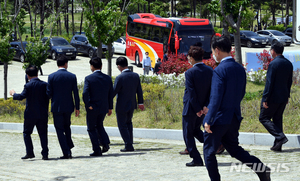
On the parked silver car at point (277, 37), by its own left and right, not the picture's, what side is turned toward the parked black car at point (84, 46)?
right

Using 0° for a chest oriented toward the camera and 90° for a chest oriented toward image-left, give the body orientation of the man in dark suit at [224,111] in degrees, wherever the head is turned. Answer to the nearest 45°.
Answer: approximately 135°

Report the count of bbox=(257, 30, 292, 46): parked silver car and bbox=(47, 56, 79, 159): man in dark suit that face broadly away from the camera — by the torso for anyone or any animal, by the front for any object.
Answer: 1

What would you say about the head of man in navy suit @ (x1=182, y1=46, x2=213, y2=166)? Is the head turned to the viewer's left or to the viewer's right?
to the viewer's left

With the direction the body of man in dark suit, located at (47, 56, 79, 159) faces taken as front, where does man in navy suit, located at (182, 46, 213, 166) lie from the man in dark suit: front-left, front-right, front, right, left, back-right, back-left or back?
back-right

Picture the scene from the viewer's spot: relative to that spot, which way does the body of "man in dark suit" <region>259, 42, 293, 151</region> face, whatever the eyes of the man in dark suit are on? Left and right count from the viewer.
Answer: facing away from the viewer and to the left of the viewer

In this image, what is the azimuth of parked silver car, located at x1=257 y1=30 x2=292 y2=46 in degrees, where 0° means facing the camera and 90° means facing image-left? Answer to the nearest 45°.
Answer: approximately 315°

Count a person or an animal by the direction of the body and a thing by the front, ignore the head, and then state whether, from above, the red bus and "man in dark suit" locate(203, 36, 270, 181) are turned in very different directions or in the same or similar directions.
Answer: very different directions

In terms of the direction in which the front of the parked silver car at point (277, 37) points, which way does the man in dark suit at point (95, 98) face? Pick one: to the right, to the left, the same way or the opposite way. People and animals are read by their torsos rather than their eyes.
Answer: the opposite way

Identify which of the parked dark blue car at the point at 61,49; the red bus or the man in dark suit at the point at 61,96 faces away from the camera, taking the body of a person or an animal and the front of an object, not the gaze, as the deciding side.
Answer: the man in dark suit

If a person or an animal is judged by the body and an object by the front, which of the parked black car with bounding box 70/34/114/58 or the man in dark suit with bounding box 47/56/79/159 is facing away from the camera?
the man in dark suit

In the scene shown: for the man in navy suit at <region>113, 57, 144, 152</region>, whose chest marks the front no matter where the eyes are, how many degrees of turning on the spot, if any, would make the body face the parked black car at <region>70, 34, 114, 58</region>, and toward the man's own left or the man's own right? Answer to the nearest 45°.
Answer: approximately 45° to the man's own right
